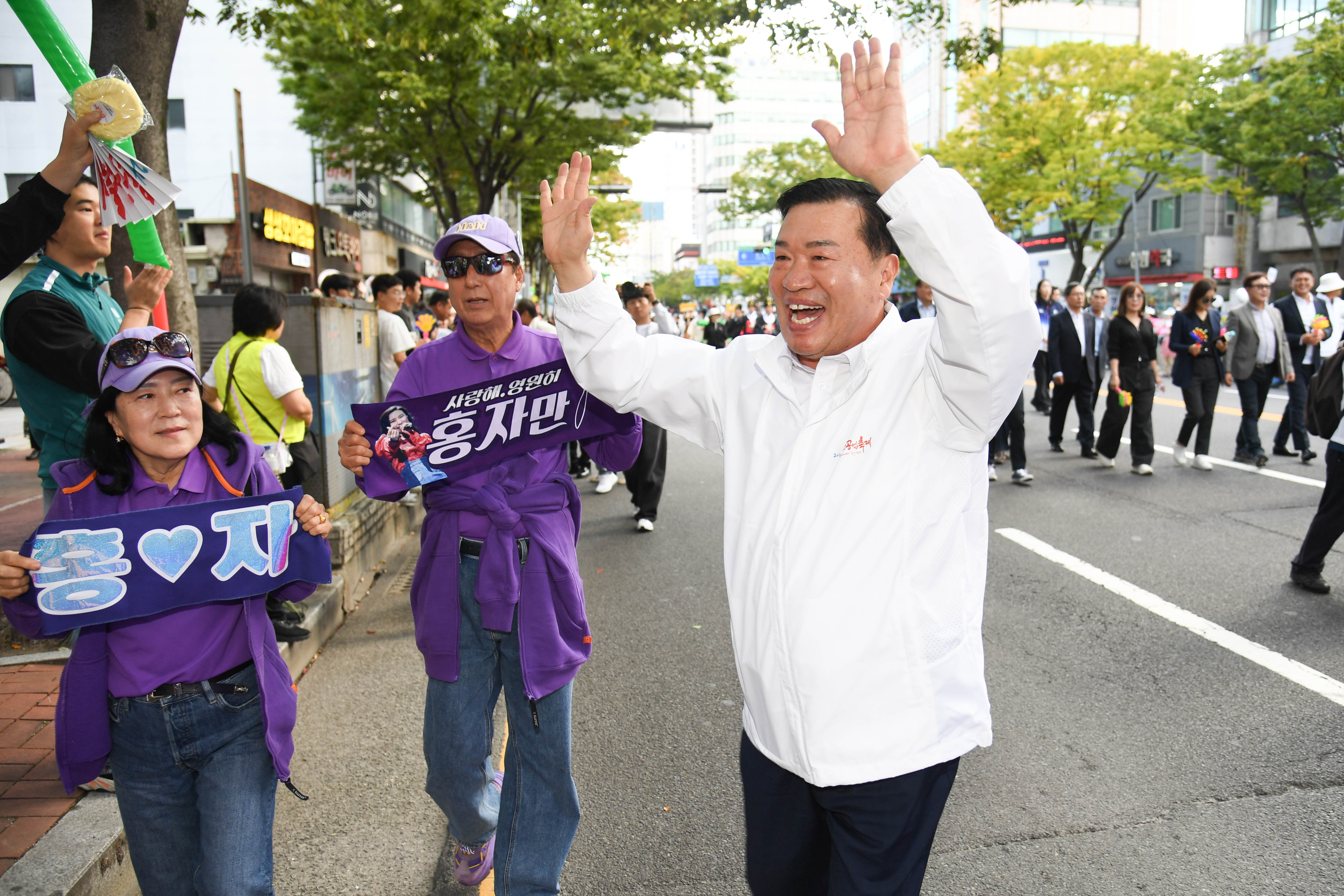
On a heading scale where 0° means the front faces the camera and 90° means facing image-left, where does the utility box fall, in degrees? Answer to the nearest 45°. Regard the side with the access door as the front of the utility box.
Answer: approximately 315°

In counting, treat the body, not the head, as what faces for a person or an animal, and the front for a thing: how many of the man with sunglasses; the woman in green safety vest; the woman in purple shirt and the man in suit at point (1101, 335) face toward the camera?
3

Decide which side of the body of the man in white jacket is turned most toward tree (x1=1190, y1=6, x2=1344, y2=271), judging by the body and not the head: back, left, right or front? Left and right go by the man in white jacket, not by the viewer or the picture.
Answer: back

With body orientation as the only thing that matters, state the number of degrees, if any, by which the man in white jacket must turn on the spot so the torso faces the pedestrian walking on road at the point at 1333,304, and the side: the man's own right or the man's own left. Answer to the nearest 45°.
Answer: approximately 180°

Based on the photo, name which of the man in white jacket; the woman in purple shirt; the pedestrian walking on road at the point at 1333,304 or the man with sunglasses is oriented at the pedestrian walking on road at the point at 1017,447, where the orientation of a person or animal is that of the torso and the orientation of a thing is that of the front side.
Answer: the pedestrian walking on road at the point at 1333,304

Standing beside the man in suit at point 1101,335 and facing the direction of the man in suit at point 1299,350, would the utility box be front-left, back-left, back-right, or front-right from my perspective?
back-right

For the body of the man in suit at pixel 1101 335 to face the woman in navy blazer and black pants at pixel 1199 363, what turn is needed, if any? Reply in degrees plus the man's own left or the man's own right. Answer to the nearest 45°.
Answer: approximately 45° to the man's own left
